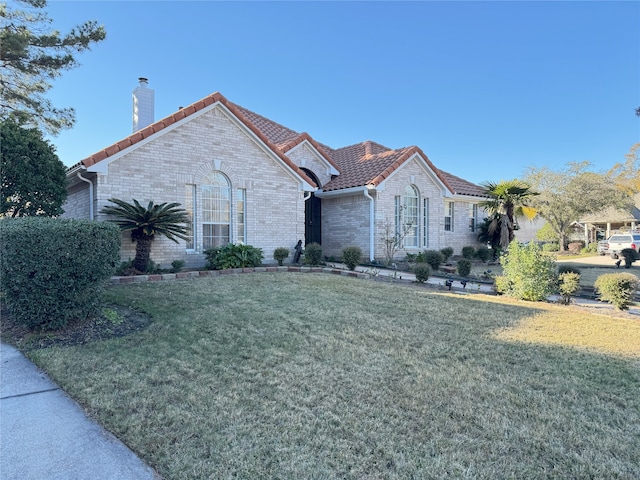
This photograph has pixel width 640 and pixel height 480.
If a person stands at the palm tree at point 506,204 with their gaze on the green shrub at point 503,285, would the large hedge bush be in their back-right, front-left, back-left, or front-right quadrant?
front-right

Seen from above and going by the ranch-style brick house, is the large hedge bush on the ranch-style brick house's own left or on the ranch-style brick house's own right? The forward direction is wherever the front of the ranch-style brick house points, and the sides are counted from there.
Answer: on the ranch-style brick house's own right

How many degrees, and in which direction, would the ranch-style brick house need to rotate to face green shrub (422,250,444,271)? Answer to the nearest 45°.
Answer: approximately 45° to its left

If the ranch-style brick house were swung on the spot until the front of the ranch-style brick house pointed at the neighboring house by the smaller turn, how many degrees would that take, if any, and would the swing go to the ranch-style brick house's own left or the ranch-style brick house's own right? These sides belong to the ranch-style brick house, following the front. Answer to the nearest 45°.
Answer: approximately 90° to the ranch-style brick house's own left

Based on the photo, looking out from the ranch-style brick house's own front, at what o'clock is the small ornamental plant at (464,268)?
The small ornamental plant is roughly at 11 o'clock from the ranch-style brick house.

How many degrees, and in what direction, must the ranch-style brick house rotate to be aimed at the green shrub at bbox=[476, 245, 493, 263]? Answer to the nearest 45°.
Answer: approximately 45° to its left

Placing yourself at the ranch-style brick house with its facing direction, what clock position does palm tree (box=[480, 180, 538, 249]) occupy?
The palm tree is roughly at 10 o'clock from the ranch-style brick house.

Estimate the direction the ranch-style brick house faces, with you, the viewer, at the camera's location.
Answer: facing the viewer and to the right of the viewer

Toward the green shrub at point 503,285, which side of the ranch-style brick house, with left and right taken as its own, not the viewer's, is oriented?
front

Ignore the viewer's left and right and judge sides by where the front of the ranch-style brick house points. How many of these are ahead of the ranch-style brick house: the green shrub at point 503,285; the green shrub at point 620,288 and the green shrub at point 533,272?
3

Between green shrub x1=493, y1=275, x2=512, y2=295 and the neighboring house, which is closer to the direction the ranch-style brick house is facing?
the green shrub

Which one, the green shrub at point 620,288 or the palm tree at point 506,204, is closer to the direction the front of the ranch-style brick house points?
the green shrub

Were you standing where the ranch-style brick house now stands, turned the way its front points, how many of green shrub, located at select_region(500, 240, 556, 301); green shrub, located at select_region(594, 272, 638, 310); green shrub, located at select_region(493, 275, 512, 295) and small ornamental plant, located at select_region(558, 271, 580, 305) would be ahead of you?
4
